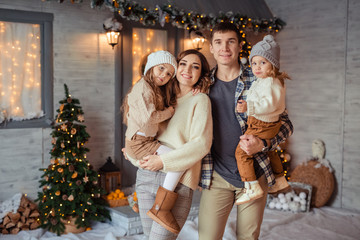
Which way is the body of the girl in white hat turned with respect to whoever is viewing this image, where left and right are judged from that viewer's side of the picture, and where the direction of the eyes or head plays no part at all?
facing to the right of the viewer

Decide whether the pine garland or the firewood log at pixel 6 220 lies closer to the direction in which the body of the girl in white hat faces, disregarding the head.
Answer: the pine garland

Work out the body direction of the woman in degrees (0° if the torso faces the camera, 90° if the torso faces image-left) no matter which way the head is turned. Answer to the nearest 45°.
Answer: approximately 45°

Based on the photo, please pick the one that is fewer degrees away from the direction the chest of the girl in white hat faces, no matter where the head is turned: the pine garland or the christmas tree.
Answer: the pine garland

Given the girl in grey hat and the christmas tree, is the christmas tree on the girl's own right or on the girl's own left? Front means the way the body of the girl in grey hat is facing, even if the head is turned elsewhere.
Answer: on the girl's own right

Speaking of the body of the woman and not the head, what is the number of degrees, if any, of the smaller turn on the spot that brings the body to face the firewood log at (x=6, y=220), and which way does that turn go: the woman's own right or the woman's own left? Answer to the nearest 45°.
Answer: approximately 90° to the woman's own right

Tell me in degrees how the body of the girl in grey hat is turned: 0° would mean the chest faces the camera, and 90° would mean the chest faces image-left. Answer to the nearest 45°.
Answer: approximately 45°

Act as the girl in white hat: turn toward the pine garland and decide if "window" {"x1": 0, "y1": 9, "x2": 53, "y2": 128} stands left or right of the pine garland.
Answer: left

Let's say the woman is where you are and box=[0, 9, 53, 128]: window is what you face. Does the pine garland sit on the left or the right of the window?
right
